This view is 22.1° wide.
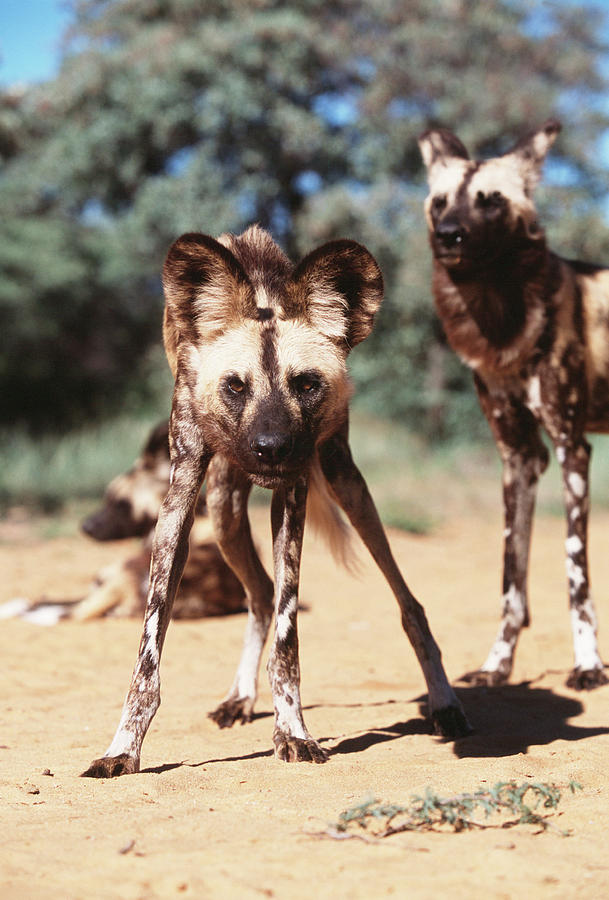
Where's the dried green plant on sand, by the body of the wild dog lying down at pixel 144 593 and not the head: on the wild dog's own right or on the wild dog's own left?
on the wild dog's own left

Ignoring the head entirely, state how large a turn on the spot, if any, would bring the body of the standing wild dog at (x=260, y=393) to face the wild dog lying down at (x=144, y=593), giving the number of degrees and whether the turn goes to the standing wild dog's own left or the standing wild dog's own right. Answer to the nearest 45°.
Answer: approximately 180°

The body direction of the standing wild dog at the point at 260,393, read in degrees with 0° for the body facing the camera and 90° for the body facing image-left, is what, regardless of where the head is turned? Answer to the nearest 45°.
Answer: approximately 0°

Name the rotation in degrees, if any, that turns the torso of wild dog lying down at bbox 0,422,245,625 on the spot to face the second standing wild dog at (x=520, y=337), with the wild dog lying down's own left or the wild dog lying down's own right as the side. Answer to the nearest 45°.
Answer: approximately 135° to the wild dog lying down's own left

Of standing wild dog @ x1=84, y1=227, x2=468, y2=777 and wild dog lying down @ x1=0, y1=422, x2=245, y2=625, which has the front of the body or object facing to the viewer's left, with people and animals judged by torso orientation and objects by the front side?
the wild dog lying down

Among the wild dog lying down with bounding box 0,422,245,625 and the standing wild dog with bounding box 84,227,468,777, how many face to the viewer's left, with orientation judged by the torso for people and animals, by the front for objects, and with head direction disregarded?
1

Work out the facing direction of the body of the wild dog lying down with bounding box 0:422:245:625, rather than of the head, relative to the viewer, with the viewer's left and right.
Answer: facing to the left of the viewer

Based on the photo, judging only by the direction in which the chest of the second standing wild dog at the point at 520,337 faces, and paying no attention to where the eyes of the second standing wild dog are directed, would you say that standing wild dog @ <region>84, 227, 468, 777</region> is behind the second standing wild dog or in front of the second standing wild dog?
in front

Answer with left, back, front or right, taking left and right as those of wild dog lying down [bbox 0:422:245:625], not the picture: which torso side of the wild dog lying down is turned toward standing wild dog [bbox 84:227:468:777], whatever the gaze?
left

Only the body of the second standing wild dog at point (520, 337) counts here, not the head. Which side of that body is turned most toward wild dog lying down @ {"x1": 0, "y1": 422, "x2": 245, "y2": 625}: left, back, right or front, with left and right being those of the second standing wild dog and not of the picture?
right
